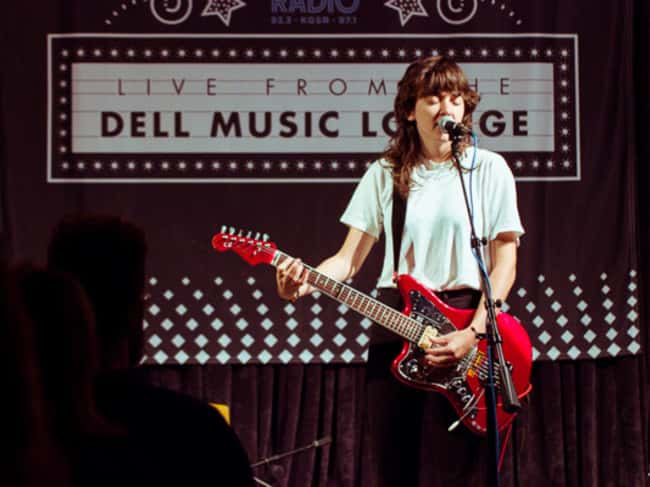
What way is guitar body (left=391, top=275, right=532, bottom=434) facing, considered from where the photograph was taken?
facing the viewer
